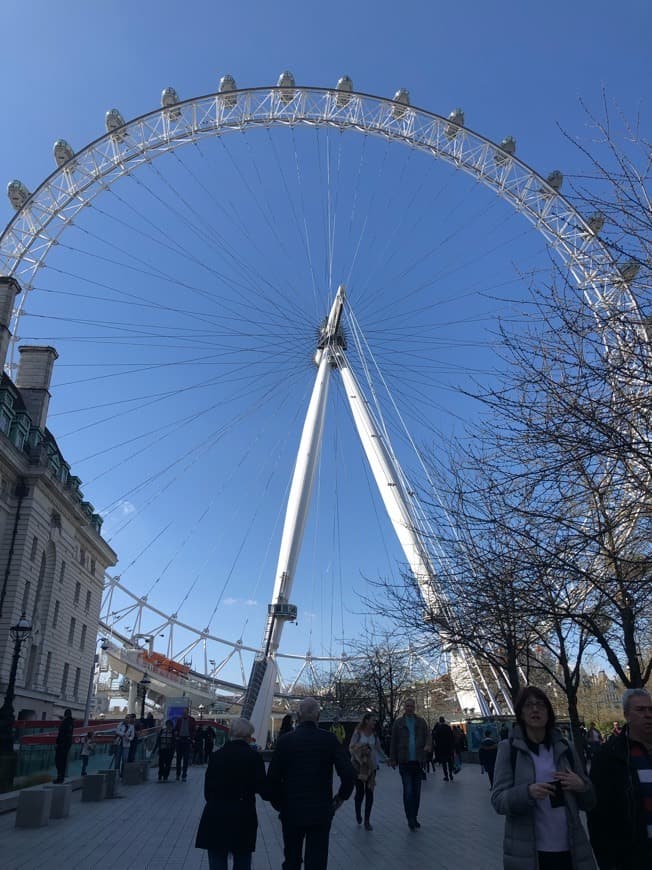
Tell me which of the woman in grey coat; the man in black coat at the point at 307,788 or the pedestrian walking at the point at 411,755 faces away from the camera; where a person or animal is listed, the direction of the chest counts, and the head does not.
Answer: the man in black coat

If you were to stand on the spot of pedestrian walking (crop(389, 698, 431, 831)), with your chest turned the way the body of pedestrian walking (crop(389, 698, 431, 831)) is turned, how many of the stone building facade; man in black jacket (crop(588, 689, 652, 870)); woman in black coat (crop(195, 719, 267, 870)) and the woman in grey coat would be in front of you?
3

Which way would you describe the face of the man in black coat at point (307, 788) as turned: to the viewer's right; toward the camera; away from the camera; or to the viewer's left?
away from the camera

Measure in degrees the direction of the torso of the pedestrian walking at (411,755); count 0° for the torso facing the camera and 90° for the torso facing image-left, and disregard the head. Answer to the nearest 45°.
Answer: approximately 0°

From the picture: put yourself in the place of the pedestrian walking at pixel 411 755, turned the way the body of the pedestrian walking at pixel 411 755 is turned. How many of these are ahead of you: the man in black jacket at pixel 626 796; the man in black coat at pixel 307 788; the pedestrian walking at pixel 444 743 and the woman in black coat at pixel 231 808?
3

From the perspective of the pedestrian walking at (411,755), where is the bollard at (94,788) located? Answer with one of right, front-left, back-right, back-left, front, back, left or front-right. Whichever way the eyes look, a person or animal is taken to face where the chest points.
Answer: back-right

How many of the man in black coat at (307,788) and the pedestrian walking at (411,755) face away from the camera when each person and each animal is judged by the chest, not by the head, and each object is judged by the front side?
1

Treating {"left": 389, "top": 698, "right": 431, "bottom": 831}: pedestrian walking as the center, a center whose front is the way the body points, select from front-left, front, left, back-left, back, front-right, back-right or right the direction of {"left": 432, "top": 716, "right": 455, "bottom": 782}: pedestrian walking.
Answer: back

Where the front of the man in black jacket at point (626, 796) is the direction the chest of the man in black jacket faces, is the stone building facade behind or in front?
behind

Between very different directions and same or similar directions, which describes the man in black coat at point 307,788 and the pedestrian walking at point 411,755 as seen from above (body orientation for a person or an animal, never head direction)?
very different directions

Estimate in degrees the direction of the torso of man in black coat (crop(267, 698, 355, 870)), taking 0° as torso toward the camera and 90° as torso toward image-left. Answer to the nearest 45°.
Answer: approximately 180°
